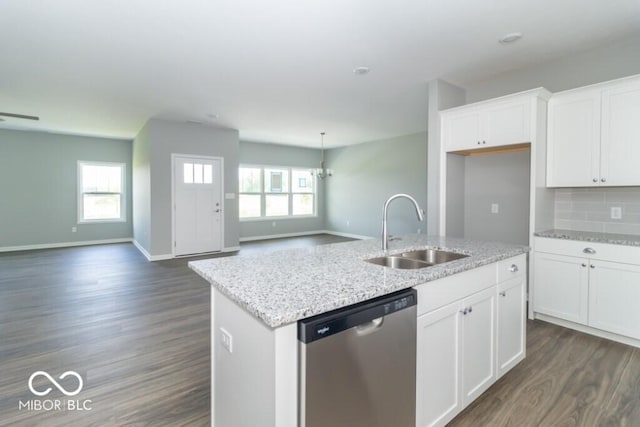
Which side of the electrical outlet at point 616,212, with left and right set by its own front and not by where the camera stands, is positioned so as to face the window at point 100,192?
right

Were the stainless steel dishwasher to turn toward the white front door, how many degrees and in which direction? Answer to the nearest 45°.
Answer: approximately 180°

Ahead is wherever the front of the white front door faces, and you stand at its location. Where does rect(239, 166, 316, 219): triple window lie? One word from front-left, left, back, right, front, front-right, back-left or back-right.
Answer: back-left

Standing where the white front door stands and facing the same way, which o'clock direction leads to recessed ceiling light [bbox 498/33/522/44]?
The recessed ceiling light is roughly at 11 o'clock from the white front door.

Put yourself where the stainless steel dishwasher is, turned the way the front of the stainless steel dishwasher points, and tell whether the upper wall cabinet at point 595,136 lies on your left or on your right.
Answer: on your left

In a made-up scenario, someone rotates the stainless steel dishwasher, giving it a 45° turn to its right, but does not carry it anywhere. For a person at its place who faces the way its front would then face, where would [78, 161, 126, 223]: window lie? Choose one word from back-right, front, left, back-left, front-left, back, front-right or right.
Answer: back-right

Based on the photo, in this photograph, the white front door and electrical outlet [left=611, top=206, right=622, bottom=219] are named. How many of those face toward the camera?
2

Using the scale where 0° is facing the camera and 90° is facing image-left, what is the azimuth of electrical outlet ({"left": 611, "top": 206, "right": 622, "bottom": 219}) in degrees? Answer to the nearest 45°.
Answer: approximately 0°

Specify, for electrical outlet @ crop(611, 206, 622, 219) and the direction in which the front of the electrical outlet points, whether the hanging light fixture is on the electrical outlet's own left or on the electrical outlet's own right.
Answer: on the electrical outlet's own right

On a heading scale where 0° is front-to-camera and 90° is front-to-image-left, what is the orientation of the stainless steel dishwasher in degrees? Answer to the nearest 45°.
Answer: approximately 315°

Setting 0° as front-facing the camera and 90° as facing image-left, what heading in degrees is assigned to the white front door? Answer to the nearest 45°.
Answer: approximately 0°
